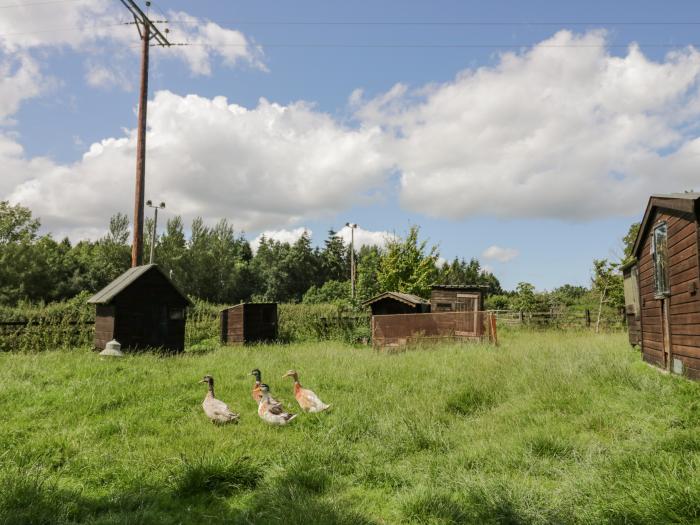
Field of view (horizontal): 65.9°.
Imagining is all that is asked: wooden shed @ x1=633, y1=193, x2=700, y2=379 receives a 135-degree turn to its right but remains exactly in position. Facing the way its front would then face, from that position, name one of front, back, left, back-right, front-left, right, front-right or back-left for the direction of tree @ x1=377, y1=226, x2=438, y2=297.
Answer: front-left

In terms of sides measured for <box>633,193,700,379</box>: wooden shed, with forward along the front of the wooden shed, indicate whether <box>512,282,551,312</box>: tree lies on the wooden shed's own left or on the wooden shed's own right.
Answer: on the wooden shed's own right

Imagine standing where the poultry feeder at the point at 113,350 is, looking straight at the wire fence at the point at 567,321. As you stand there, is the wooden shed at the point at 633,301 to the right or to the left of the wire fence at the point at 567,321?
right

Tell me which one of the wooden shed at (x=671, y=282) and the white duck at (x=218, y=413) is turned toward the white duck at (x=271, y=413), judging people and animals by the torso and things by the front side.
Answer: the wooden shed

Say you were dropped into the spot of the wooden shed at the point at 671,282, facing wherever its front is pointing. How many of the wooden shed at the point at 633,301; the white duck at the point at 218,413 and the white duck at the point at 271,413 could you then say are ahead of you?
2

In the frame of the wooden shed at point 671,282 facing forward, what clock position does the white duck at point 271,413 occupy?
The white duck is roughly at 12 o'clock from the wooden shed.

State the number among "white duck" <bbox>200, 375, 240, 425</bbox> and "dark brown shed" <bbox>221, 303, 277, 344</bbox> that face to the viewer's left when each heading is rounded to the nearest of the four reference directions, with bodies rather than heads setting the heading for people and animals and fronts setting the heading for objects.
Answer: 1

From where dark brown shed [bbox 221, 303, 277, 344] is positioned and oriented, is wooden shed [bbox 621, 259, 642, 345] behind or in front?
in front

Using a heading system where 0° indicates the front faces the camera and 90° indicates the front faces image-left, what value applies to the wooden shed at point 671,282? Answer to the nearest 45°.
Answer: approximately 45°

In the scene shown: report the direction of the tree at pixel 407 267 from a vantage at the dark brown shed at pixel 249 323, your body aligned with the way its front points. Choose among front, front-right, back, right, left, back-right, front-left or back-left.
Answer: left

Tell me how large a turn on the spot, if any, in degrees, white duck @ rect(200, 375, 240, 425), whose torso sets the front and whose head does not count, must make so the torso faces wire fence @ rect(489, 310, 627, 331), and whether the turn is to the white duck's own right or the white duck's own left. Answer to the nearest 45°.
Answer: approximately 135° to the white duck's own right

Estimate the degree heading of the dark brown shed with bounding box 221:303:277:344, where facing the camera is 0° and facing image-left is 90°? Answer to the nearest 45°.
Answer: approximately 315°

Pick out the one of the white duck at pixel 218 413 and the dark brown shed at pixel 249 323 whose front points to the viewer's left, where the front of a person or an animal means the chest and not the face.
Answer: the white duck

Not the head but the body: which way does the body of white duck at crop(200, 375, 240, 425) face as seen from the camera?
to the viewer's left

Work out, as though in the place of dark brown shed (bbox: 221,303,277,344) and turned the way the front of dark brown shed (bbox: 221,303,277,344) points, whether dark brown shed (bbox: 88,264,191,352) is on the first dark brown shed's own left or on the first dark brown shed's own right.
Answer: on the first dark brown shed's own right

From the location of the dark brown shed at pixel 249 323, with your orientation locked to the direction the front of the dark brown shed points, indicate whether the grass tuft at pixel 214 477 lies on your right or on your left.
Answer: on your right
